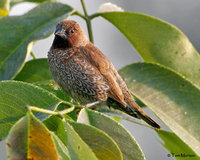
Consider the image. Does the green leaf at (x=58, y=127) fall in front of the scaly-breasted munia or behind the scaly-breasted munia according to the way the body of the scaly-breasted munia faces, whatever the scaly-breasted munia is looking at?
in front

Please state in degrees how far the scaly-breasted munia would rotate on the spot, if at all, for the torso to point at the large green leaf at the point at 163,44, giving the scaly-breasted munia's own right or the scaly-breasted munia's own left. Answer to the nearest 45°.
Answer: approximately 135° to the scaly-breasted munia's own left

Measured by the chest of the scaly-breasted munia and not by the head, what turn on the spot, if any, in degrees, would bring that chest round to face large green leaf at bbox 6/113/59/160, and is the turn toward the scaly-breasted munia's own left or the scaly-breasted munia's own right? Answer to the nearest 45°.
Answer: approximately 45° to the scaly-breasted munia's own left

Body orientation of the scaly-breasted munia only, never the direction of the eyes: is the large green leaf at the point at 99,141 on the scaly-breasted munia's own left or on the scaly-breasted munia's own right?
on the scaly-breasted munia's own left

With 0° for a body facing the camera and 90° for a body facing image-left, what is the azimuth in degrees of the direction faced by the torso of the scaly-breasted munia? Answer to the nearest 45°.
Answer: approximately 45°

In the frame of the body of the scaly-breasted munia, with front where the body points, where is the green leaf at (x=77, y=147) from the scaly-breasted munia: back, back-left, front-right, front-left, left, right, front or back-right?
front-left

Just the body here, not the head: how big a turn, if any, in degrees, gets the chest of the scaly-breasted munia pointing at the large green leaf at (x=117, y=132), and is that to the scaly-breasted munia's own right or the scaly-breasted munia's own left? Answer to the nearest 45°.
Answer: approximately 45° to the scaly-breasted munia's own left
